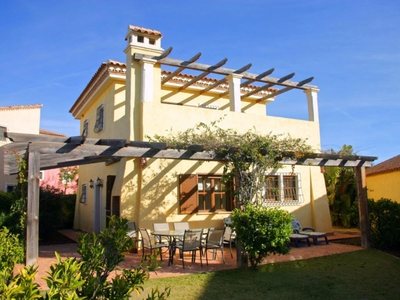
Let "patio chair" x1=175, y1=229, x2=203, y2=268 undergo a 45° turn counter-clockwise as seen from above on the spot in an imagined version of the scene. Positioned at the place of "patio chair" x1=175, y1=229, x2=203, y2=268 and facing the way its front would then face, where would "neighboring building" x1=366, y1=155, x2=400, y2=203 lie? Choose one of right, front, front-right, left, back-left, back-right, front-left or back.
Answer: back-right

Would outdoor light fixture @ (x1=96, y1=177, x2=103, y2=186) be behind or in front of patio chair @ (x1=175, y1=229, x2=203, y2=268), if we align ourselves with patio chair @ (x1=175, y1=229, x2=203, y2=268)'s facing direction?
in front

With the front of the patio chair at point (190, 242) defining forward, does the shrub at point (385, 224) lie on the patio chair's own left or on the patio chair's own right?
on the patio chair's own right

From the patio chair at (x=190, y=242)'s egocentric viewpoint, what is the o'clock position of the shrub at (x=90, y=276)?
The shrub is roughly at 8 o'clock from the patio chair.

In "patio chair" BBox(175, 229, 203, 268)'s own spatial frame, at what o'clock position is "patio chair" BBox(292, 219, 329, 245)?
"patio chair" BBox(292, 219, 329, 245) is roughly at 3 o'clock from "patio chair" BBox(175, 229, 203, 268).

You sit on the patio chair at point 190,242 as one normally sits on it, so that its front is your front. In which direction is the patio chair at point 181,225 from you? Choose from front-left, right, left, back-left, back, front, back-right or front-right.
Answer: front-right

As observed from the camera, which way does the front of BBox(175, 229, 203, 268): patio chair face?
facing away from the viewer and to the left of the viewer

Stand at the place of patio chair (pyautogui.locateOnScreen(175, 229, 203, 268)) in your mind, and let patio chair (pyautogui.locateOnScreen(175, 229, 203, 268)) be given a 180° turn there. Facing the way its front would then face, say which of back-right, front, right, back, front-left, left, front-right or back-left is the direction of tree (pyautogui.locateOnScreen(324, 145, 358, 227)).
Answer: left

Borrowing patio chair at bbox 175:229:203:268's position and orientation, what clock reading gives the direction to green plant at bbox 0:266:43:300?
The green plant is roughly at 8 o'clock from the patio chair.

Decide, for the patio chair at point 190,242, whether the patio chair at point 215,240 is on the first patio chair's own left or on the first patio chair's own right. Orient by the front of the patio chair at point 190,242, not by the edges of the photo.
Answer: on the first patio chair's own right

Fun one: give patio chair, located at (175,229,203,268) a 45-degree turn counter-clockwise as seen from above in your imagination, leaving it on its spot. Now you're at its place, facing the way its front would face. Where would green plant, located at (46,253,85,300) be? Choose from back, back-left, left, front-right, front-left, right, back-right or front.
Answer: left
